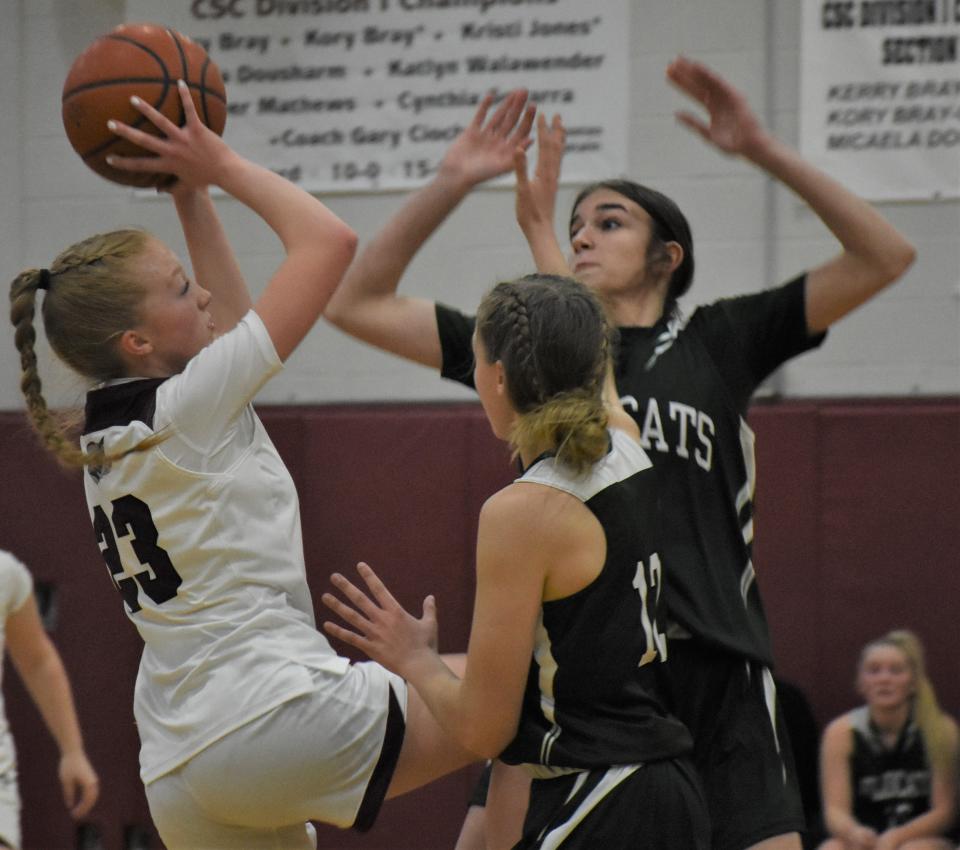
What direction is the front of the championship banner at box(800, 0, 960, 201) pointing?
toward the camera

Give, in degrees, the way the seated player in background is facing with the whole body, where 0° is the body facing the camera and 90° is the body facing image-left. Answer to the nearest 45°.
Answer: approximately 0°

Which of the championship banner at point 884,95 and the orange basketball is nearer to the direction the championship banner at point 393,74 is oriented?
the orange basketball

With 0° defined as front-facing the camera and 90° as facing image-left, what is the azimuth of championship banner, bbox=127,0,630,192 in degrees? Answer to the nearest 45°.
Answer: approximately 0°

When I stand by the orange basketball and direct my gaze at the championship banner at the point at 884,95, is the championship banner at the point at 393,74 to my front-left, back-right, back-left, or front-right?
front-left

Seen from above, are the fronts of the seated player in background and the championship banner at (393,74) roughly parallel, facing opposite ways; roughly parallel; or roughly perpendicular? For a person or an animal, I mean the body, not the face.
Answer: roughly parallel

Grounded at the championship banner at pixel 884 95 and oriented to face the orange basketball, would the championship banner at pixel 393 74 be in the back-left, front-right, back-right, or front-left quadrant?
front-right

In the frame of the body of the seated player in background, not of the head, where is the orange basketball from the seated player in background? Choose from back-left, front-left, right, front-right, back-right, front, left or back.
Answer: front-right

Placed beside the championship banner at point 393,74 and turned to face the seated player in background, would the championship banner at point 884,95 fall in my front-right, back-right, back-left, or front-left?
front-left
